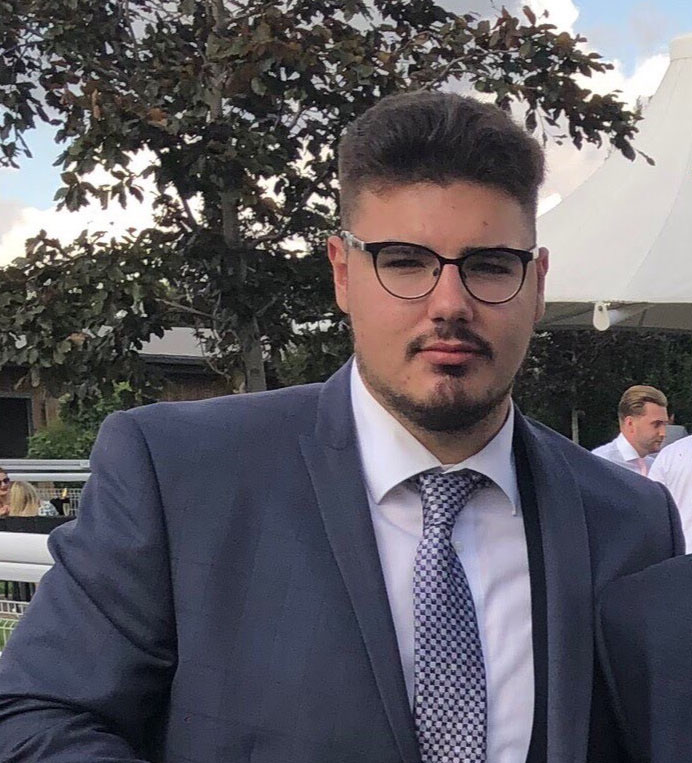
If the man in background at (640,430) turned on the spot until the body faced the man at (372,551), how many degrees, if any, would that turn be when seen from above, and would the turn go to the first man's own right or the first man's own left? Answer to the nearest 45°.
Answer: approximately 45° to the first man's own right

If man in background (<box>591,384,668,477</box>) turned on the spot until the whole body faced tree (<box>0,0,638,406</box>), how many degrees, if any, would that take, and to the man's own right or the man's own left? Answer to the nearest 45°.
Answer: approximately 180°

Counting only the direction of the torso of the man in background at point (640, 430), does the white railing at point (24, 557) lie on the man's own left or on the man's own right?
on the man's own right

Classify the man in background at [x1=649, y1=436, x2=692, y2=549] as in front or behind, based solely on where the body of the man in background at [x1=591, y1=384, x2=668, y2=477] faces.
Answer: in front

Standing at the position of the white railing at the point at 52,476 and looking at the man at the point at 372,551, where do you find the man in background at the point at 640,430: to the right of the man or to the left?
left
